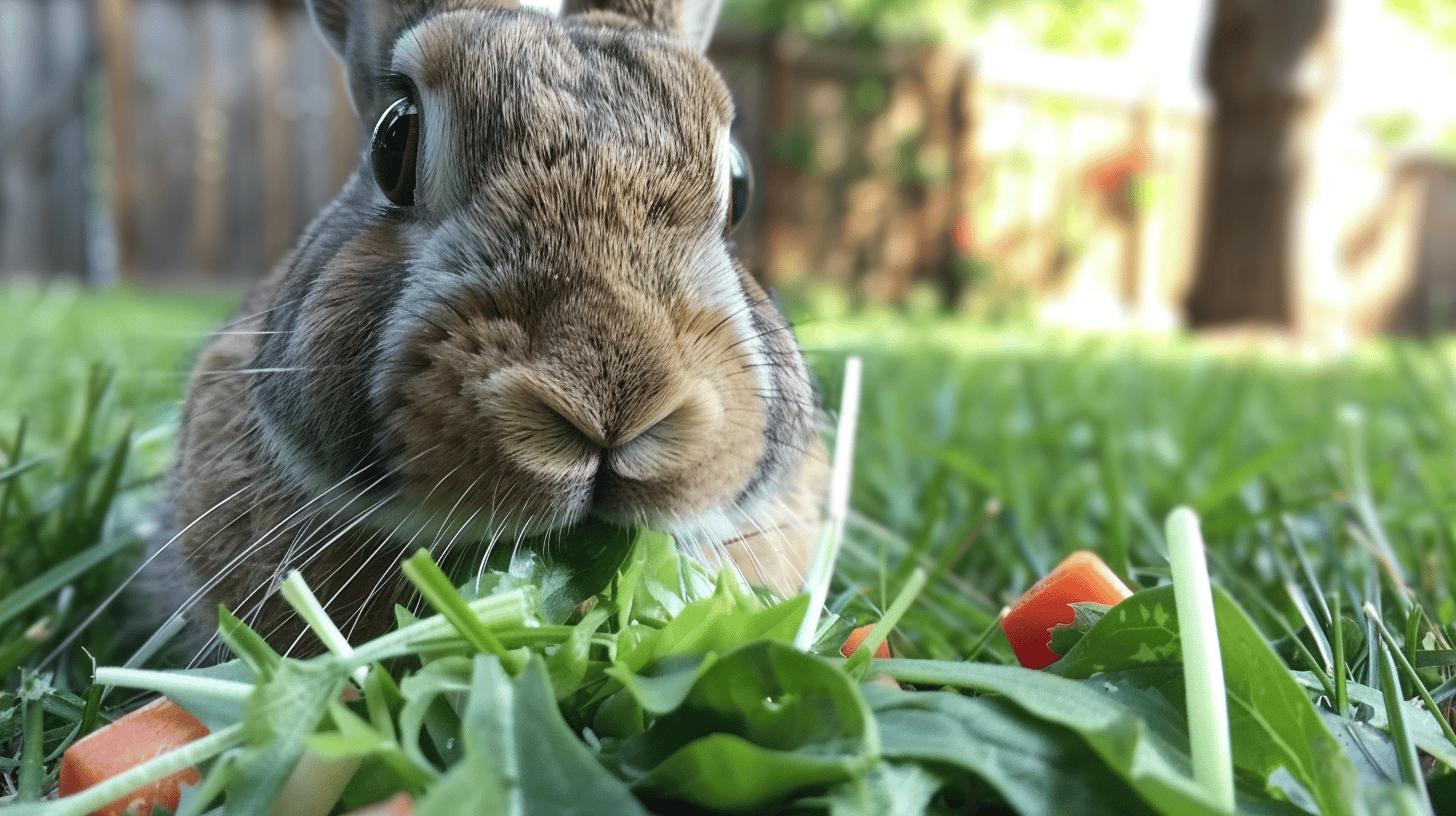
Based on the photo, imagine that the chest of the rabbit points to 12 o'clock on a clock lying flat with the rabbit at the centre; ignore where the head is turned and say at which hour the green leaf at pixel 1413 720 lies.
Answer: The green leaf is roughly at 10 o'clock from the rabbit.

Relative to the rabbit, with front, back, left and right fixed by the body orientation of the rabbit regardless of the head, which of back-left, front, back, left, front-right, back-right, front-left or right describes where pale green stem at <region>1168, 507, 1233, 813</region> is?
front-left

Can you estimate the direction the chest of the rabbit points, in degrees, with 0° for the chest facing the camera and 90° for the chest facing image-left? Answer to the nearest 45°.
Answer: approximately 0°

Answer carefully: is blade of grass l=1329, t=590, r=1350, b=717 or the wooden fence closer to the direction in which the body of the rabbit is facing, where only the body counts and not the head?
the blade of grass

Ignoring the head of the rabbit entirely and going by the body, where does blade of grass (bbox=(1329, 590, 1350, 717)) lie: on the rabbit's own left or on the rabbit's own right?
on the rabbit's own left
